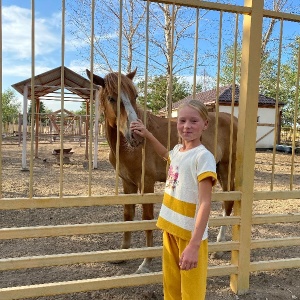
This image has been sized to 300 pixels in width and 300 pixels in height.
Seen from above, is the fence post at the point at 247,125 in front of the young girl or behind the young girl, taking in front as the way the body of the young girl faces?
behind

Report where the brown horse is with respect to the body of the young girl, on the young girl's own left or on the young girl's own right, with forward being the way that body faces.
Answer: on the young girl's own right

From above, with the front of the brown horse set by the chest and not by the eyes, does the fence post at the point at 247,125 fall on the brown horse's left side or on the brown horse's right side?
on the brown horse's left side

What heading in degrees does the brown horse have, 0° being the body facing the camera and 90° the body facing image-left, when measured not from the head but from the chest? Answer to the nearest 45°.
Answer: approximately 45°

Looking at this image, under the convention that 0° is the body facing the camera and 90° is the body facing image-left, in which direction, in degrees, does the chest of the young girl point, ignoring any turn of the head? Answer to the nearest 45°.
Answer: approximately 45°

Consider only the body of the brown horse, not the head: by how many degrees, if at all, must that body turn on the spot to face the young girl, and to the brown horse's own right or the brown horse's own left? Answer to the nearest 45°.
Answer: approximately 45° to the brown horse's own left

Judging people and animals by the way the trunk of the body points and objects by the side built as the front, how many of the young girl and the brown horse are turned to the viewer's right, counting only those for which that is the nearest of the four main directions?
0

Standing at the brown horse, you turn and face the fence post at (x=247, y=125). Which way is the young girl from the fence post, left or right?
right

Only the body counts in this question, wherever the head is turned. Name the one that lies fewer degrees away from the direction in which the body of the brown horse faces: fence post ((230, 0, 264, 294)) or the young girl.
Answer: the young girl
